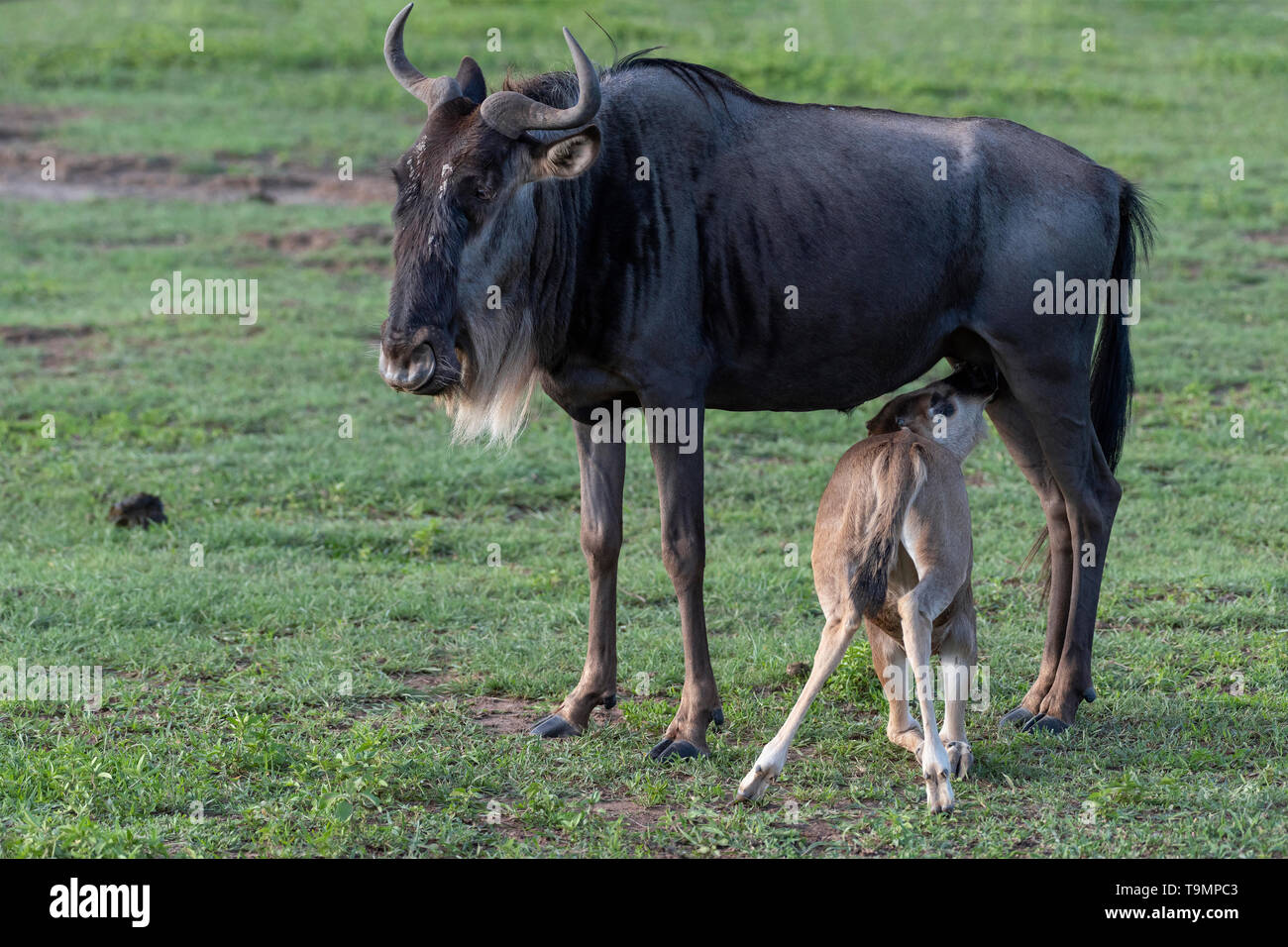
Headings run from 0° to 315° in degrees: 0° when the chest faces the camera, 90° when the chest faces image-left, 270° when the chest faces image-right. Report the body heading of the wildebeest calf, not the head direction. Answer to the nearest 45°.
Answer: approximately 180°
